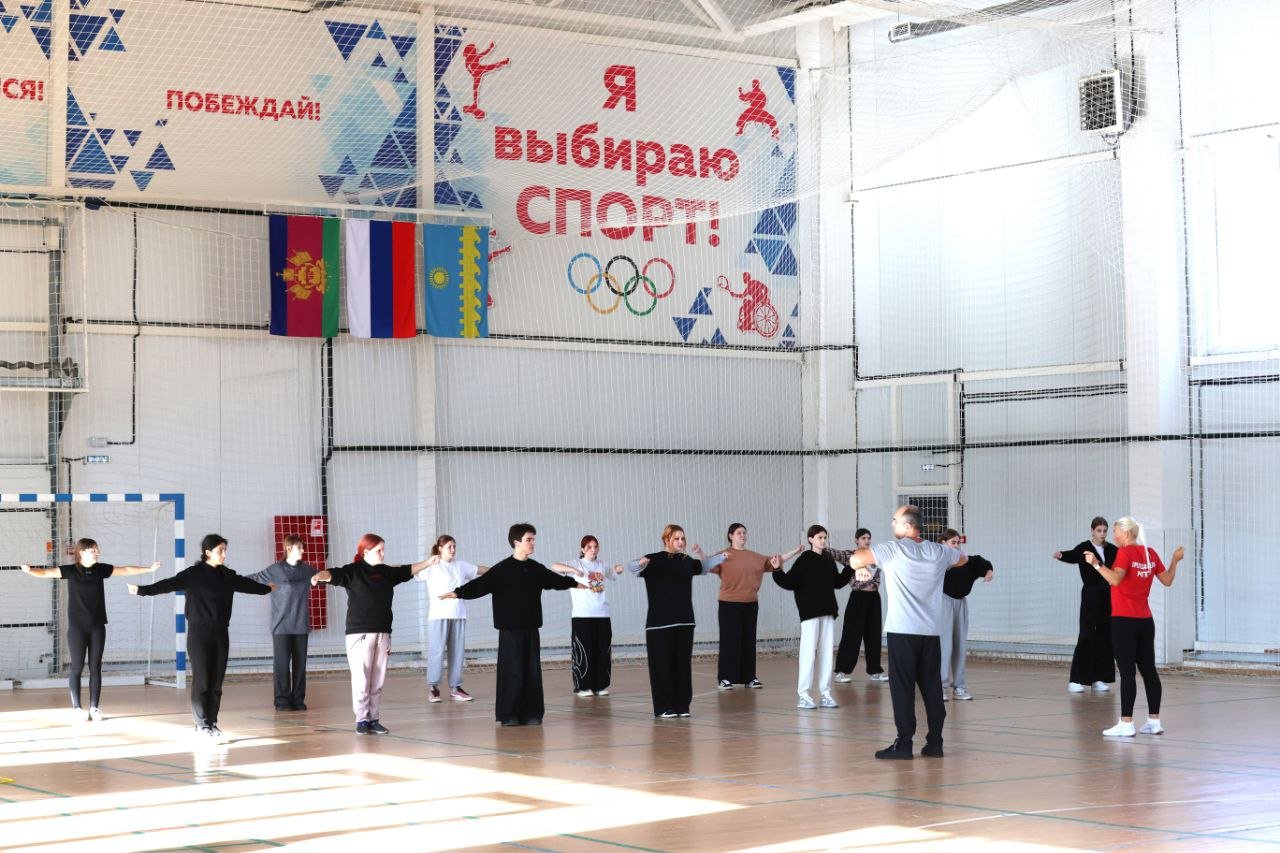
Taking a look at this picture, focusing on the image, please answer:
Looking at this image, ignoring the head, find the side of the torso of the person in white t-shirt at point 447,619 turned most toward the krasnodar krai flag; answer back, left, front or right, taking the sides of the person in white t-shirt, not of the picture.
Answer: back

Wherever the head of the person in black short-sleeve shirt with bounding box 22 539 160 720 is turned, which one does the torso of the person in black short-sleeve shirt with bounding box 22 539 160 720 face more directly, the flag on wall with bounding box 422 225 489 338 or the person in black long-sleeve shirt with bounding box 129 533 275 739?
the person in black long-sleeve shirt

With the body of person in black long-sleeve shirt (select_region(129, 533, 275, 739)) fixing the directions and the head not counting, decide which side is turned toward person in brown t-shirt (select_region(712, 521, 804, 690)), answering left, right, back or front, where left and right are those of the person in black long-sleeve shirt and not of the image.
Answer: left

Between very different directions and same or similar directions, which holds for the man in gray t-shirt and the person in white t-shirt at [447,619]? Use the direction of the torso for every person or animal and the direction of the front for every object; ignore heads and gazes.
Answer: very different directions

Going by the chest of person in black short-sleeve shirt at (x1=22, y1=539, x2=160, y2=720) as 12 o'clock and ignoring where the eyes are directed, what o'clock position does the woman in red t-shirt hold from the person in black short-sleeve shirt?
The woman in red t-shirt is roughly at 10 o'clock from the person in black short-sleeve shirt.

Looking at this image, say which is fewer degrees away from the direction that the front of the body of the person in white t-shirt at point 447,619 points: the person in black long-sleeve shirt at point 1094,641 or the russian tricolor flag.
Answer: the person in black long-sleeve shirt

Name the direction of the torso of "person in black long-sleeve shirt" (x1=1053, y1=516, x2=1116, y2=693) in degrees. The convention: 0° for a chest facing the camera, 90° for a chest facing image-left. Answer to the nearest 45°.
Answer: approximately 0°
